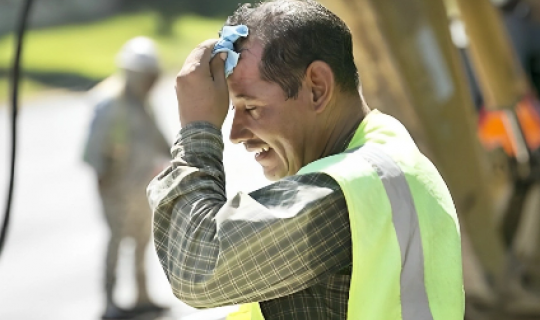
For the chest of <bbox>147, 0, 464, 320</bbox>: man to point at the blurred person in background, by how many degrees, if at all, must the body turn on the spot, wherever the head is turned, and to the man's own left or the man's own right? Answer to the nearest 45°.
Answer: approximately 90° to the man's own right

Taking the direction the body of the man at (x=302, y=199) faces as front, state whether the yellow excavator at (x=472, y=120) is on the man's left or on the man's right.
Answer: on the man's right

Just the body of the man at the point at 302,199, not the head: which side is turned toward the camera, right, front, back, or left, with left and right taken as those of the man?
left

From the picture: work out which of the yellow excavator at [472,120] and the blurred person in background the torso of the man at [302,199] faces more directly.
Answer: the blurred person in background

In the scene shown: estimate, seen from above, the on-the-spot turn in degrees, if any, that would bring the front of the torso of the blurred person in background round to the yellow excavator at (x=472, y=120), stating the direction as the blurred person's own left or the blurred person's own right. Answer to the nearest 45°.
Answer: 0° — they already face it

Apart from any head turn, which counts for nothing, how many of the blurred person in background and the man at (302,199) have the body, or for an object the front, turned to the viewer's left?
1

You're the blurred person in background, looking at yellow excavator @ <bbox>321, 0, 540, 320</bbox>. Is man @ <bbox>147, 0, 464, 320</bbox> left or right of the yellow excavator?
right

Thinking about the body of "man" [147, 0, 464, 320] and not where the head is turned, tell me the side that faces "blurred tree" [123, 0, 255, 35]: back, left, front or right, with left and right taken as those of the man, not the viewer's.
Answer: right

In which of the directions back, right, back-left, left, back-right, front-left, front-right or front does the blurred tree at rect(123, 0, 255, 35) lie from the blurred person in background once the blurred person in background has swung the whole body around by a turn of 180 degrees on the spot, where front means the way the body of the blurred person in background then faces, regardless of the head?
front-right
